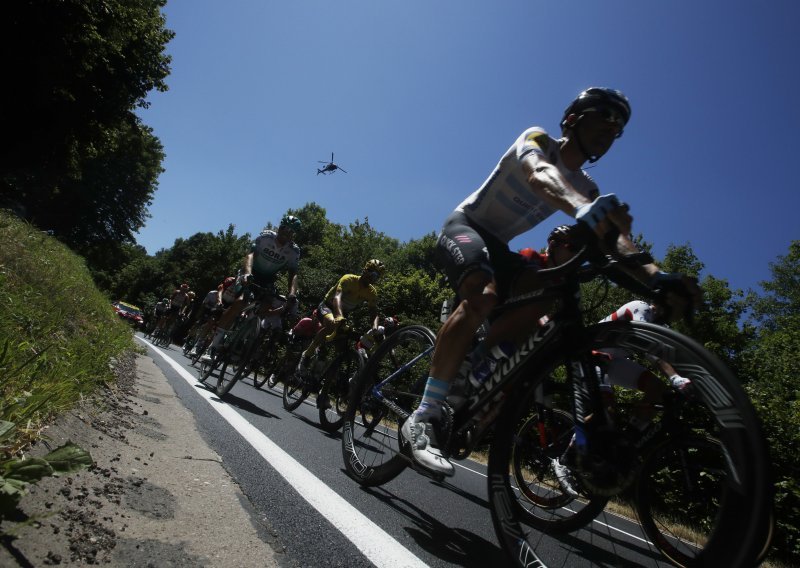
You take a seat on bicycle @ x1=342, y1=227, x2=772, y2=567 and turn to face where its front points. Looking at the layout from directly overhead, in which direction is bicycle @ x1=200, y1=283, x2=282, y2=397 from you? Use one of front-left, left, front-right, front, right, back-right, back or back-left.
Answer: back

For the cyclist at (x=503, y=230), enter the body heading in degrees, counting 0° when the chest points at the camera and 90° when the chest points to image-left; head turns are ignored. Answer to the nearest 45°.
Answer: approximately 315°

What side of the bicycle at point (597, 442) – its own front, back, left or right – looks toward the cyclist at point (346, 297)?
back

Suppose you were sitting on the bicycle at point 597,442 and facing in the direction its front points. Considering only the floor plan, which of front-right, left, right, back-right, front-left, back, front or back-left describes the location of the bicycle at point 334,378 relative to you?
back

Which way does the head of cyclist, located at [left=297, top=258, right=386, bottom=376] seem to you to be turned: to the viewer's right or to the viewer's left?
to the viewer's right

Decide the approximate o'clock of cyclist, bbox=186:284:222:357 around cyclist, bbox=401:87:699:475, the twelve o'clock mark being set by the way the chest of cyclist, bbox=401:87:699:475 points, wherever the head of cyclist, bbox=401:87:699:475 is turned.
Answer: cyclist, bbox=186:284:222:357 is roughly at 6 o'clock from cyclist, bbox=401:87:699:475.

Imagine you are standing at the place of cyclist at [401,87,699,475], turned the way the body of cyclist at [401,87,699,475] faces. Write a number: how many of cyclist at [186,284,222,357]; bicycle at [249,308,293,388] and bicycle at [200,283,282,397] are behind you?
3

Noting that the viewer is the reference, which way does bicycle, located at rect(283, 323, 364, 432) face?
facing the viewer and to the right of the viewer

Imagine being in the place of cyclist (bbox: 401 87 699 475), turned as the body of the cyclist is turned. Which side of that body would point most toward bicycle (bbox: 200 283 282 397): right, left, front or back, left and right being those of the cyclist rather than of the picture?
back

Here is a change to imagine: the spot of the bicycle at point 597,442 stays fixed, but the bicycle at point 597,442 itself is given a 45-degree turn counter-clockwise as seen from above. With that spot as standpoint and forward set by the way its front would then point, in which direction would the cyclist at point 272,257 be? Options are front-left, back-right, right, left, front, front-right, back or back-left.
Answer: back-left

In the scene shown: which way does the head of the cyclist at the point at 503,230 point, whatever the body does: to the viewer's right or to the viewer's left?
to the viewer's right
